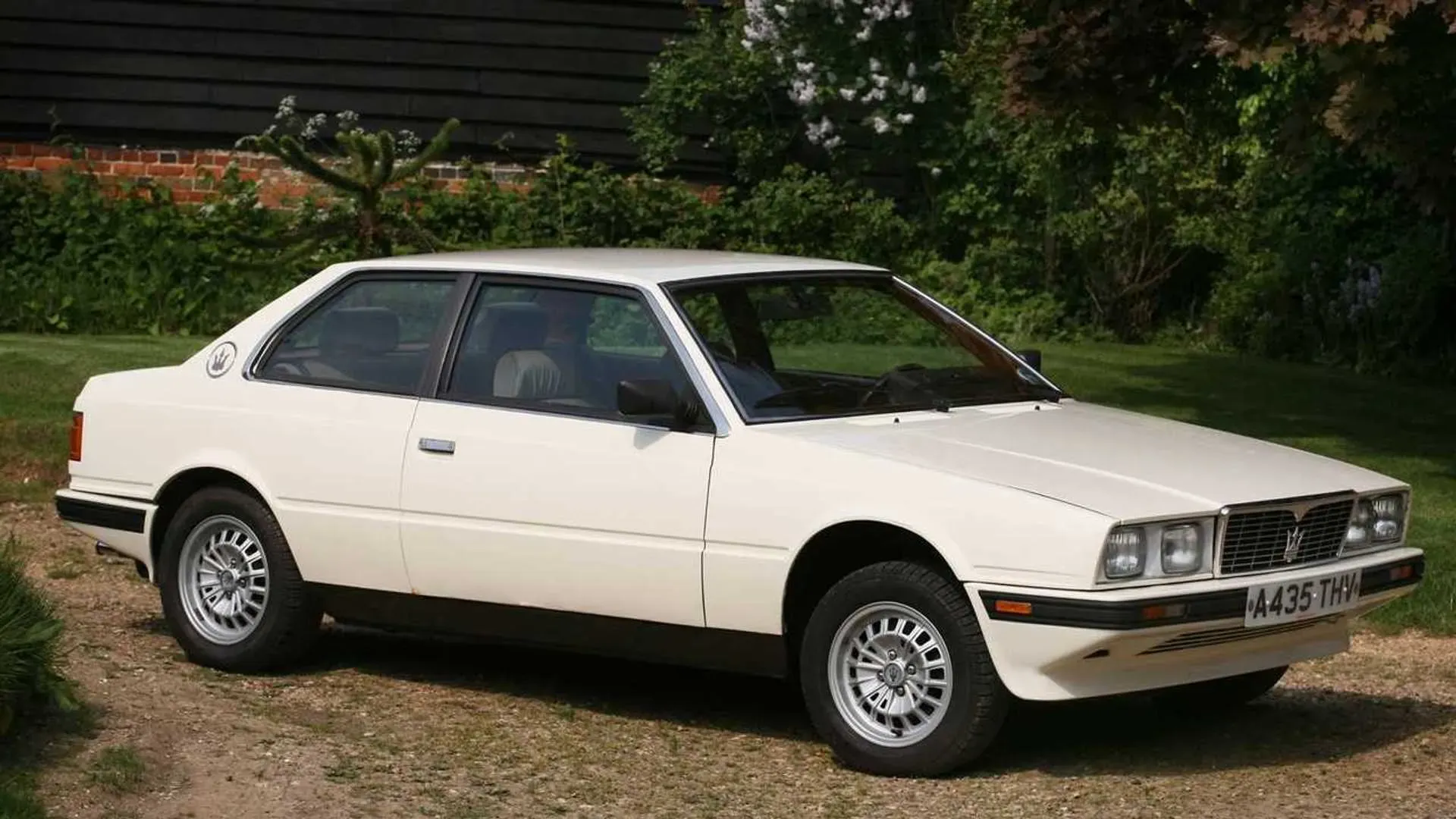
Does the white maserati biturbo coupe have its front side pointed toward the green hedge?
no

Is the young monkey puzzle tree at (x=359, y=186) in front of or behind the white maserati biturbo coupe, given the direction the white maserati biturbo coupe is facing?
behind

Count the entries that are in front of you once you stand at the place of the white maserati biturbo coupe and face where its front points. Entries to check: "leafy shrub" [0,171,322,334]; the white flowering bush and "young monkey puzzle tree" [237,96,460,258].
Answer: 0

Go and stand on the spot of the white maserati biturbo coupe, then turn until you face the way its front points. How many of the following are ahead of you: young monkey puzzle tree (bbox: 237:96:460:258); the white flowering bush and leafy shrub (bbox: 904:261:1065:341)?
0

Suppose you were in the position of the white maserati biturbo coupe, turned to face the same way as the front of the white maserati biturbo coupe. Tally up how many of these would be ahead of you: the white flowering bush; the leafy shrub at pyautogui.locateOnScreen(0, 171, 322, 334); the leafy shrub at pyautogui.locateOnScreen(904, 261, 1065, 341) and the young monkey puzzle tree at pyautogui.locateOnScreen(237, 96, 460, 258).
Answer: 0

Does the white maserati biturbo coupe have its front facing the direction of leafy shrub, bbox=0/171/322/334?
no

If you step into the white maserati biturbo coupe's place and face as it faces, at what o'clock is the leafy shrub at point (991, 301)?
The leafy shrub is roughly at 8 o'clock from the white maserati biturbo coupe.

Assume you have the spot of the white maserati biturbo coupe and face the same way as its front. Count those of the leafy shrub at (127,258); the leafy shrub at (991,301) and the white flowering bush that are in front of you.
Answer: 0

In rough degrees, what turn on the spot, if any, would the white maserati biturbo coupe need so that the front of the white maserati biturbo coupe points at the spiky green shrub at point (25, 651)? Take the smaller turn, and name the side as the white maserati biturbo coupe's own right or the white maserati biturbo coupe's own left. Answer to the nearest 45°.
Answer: approximately 135° to the white maserati biturbo coupe's own right

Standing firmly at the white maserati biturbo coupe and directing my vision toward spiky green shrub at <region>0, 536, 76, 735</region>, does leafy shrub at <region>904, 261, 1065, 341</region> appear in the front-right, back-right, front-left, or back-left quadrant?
back-right

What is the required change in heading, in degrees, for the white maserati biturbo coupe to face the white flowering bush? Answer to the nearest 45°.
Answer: approximately 135° to its left
